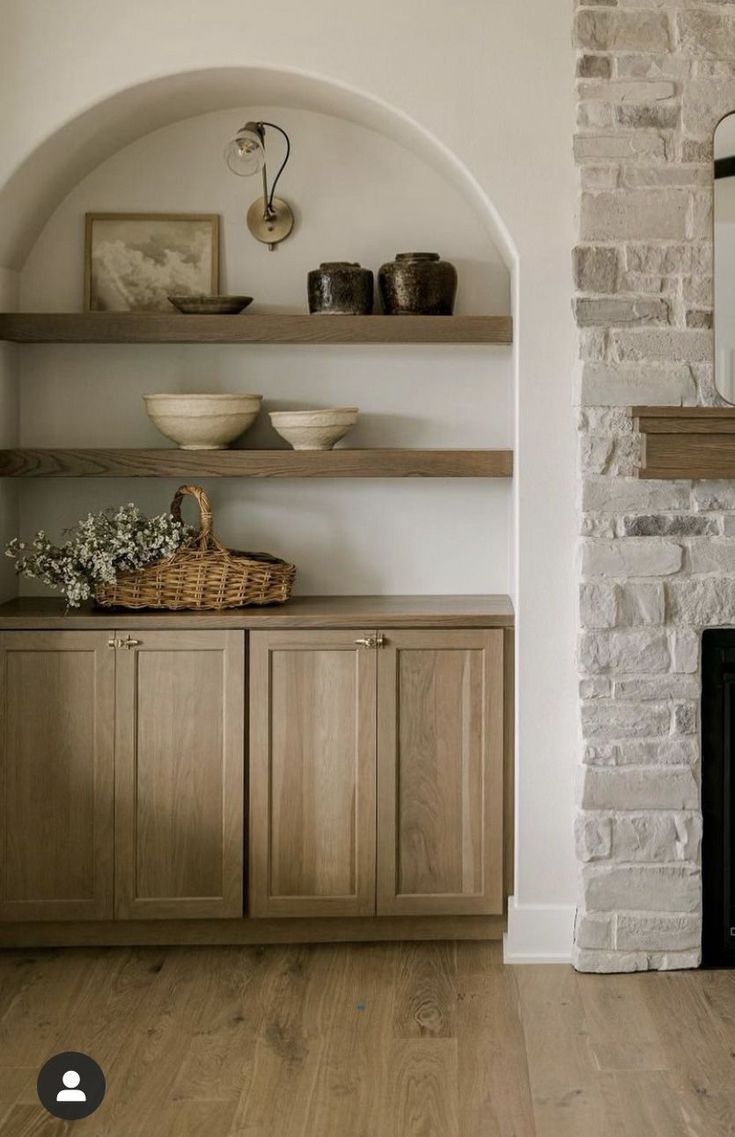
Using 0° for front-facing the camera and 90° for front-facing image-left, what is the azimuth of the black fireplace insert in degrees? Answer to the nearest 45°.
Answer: approximately 0°

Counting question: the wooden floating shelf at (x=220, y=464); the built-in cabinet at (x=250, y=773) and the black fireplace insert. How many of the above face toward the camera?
3

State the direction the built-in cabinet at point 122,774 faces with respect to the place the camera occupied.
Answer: facing the viewer

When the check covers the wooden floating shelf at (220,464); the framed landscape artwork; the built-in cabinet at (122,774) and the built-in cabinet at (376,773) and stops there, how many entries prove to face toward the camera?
4

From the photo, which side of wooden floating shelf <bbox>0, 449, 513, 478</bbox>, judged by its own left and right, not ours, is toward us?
front

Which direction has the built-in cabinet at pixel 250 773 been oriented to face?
toward the camera
